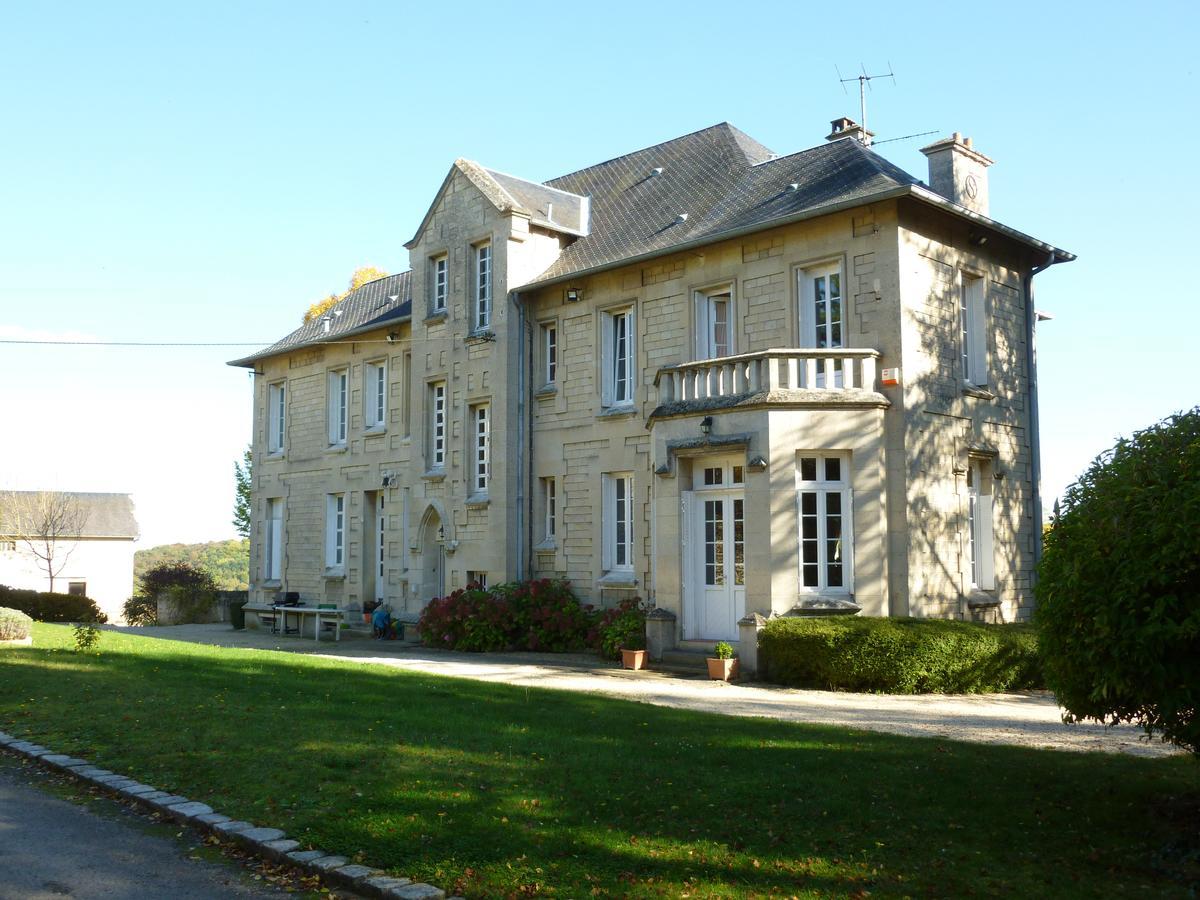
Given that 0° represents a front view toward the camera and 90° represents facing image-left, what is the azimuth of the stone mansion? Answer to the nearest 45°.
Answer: approximately 45°

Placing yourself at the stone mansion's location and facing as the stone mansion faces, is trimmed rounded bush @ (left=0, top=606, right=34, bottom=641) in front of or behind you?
in front
